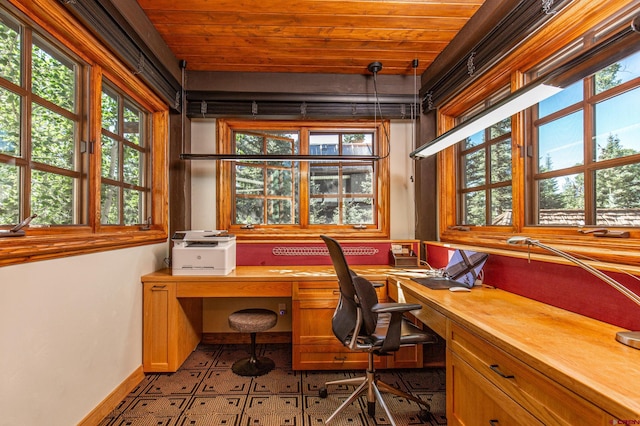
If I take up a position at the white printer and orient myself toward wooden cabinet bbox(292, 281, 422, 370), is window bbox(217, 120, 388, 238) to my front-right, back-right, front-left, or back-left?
front-left

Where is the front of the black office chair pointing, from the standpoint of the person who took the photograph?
facing to the right of the viewer

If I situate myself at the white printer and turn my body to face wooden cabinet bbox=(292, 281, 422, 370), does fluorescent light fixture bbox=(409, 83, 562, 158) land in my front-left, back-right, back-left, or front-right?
front-right

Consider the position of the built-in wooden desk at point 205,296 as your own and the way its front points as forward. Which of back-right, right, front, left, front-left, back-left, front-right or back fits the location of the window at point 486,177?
left

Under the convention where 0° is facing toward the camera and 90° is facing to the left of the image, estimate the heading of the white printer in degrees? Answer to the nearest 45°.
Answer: approximately 0°

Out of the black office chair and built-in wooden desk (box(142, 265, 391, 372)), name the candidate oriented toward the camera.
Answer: the built-in wooden desk

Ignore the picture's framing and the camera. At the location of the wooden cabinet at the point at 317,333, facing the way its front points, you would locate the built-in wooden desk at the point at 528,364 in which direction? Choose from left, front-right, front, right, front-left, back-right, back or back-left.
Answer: front-left

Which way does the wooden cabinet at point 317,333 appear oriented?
toward the camera

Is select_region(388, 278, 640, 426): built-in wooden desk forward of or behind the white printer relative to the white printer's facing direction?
forward
